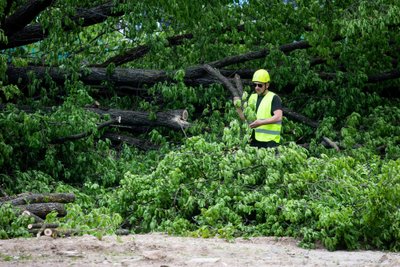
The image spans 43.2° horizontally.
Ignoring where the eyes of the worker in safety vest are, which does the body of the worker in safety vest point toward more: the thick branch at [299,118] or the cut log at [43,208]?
the cut log

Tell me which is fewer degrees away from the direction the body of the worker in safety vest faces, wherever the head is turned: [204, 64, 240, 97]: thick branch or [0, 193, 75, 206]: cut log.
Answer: the cut log

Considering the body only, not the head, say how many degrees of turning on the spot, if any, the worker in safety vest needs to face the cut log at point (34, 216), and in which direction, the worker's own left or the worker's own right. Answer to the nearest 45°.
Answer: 0° — they already face it

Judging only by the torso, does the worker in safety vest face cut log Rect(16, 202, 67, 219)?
yes

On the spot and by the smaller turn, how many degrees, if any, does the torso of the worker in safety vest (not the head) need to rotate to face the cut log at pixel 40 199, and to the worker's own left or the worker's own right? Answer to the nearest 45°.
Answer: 0° — they already face it

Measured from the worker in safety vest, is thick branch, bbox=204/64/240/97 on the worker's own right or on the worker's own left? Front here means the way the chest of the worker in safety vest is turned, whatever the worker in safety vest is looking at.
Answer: on the worker's own right

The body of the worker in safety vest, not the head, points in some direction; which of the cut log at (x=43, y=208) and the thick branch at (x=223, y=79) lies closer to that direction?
the cut log

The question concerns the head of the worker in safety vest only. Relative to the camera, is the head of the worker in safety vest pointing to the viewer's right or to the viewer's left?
to the viewer's left

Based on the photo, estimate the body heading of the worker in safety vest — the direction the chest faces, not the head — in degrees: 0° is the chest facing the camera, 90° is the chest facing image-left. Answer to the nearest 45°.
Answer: approximately 45°

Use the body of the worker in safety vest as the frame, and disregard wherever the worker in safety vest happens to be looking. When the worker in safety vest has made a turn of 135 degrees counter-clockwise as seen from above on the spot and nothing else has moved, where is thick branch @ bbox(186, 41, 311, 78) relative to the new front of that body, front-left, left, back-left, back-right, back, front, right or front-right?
left

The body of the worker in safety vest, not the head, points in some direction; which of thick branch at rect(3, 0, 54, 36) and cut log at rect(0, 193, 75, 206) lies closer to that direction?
the cut log
